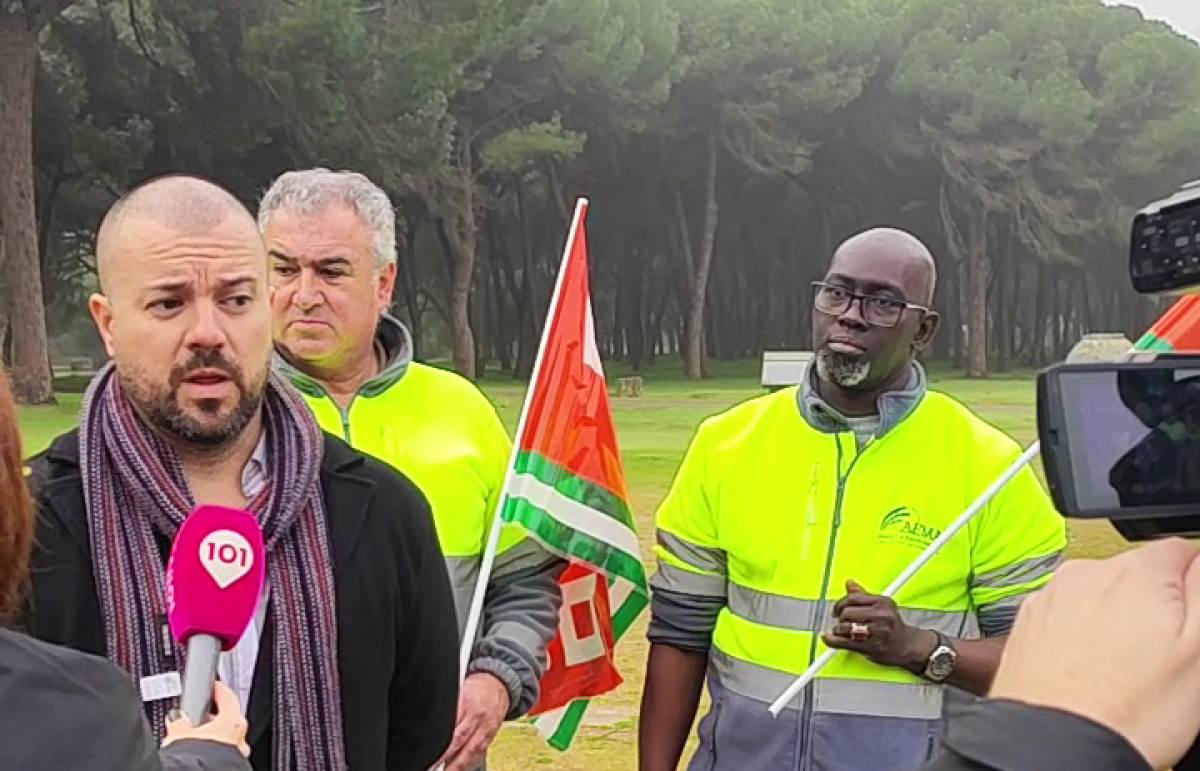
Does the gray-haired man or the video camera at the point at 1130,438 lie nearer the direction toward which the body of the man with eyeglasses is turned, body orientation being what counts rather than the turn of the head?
the video camera

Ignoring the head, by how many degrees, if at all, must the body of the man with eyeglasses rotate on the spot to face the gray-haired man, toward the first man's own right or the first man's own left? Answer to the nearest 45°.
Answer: approximately 90° to the first man's own right

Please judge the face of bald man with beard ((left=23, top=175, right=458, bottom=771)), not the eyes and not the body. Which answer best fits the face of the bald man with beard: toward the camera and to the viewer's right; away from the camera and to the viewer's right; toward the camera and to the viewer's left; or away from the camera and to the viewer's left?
toward the camera and to the viewer's right

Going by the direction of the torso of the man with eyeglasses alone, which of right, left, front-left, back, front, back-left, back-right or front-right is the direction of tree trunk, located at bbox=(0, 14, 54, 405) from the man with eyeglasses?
back-right

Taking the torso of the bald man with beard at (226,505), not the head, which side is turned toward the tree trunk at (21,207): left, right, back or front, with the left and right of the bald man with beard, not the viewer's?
back

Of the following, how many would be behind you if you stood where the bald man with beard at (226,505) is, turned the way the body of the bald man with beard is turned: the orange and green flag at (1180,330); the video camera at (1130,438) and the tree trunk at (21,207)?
1

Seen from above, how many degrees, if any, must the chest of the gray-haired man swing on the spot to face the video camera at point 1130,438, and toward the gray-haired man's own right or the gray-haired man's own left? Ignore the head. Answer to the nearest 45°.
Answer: approximately 45° to the gray-haired man's own left

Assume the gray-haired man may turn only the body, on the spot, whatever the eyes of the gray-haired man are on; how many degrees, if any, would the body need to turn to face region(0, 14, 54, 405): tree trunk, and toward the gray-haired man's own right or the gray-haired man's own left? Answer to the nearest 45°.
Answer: approximately 135° to the gray-haired man's own right

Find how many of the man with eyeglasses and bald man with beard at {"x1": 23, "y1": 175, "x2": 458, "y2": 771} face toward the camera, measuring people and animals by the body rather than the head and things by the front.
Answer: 2
